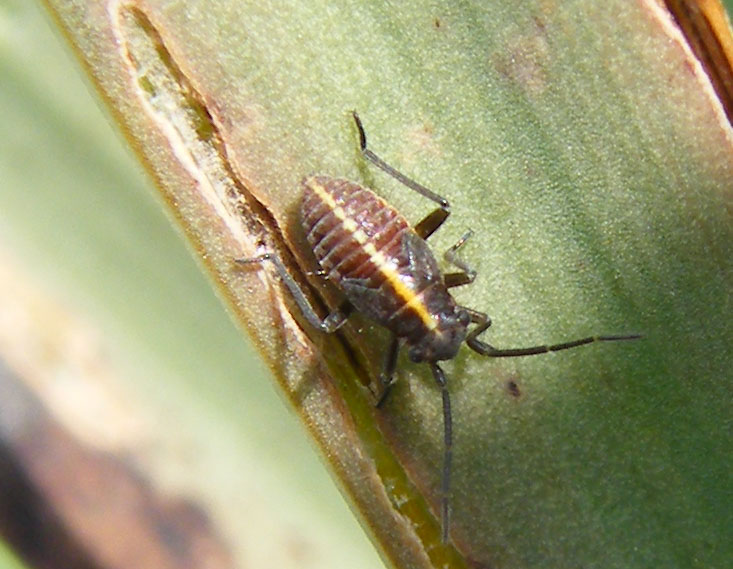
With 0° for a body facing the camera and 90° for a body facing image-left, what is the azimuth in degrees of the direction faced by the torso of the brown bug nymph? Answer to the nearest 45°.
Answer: approximately 315°
